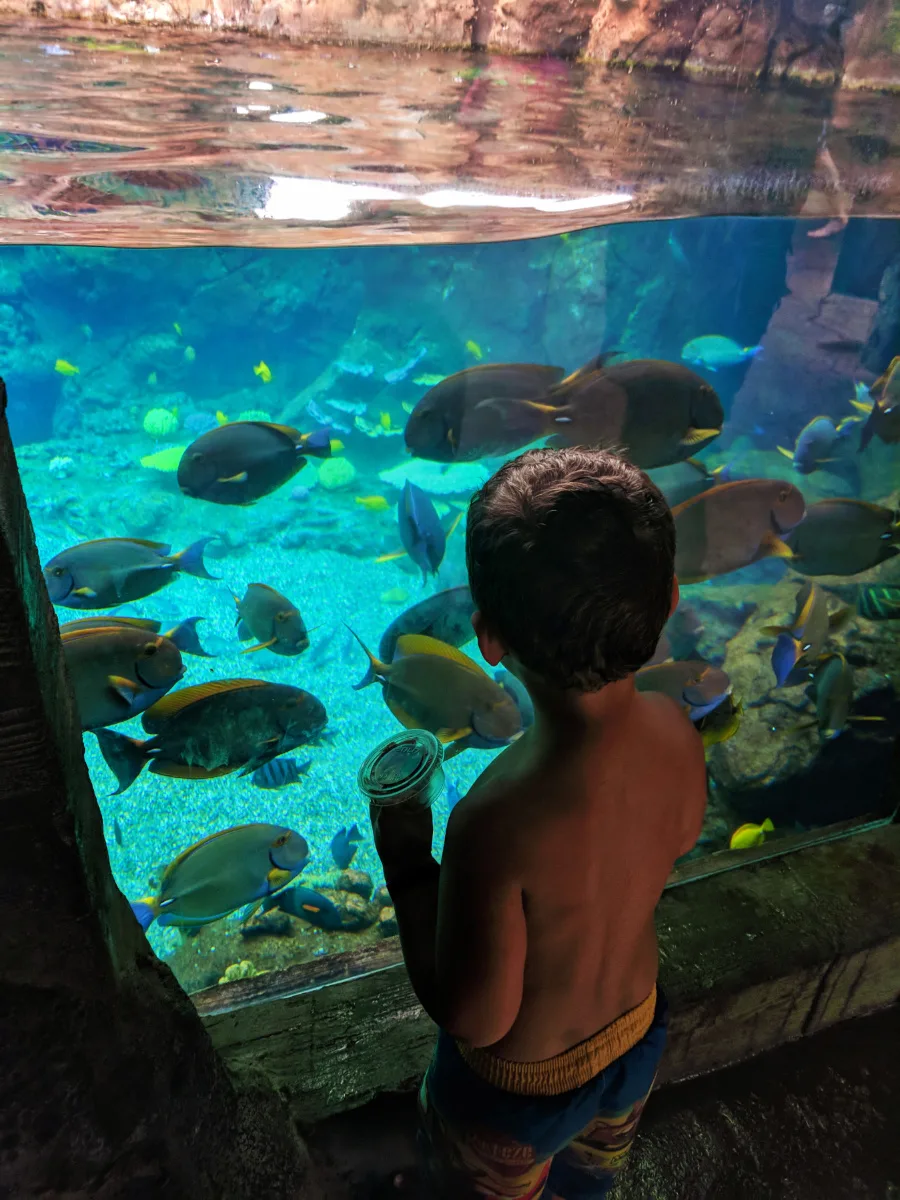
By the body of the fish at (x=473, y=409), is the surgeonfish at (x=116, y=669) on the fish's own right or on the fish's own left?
on the fish's own left

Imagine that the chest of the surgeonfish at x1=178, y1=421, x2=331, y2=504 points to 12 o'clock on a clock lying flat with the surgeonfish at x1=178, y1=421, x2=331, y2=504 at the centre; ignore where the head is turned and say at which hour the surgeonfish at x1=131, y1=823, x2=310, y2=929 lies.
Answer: the surgeonfish at x1=131, y1=823, x2=310, y2=929 is roughly at 9 o'clock from the surgeonfish at x1=178, y1=421, x2=331, y2=504.

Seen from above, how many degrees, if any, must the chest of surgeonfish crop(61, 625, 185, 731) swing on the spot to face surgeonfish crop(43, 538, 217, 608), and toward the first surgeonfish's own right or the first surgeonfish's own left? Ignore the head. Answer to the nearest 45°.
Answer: approximately 90° to the first surgeonfish's own left

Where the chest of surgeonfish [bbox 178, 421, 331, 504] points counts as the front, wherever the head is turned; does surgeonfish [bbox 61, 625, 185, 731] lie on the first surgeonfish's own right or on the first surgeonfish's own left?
on the first surgeonfish's own left

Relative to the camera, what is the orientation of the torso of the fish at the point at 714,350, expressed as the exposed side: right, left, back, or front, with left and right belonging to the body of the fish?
left

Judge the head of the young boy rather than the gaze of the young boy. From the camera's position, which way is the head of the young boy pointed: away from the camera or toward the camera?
away from the camera

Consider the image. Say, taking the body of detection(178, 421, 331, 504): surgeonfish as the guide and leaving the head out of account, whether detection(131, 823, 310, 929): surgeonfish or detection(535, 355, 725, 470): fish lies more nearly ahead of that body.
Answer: the surgeonfish

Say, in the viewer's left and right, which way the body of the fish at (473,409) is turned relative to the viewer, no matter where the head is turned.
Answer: facing to the left of the viewer

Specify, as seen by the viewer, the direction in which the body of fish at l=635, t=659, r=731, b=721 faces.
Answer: to the viewer's right

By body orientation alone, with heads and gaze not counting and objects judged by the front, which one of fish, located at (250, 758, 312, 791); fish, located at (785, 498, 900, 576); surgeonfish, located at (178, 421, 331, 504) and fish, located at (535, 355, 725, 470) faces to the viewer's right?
fish, located at (535, 355, 725, 470)

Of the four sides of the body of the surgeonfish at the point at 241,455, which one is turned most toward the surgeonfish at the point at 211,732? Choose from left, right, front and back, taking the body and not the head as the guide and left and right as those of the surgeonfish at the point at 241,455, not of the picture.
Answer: left
